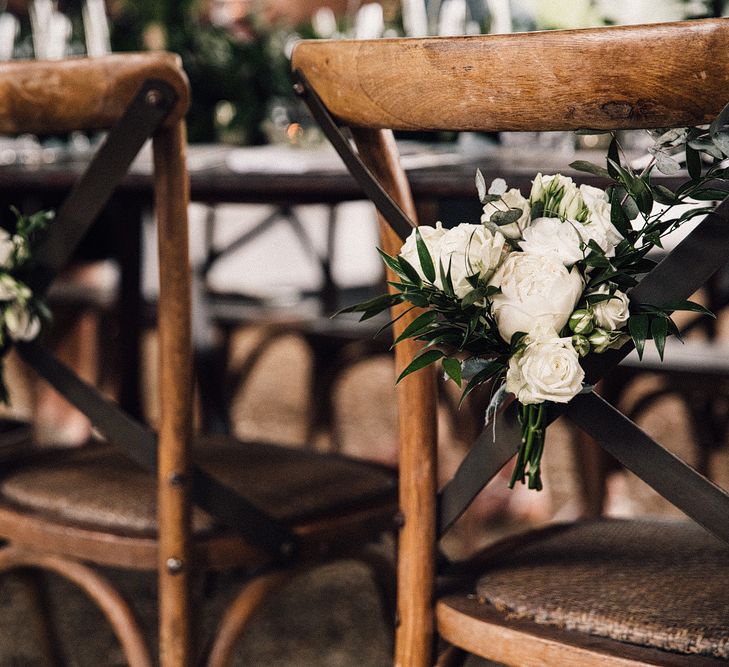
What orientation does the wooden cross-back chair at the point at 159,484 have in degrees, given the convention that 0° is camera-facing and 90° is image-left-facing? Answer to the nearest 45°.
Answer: approximately 225°
